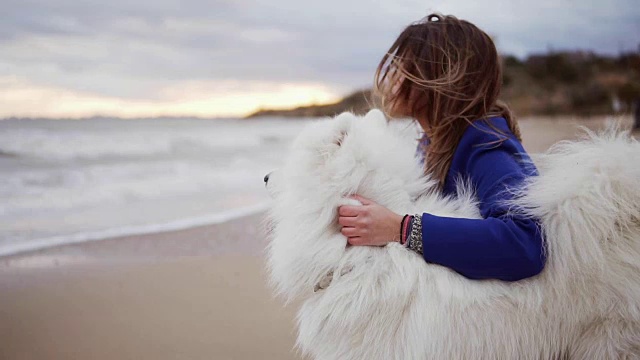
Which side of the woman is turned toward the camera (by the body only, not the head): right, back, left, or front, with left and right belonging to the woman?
left

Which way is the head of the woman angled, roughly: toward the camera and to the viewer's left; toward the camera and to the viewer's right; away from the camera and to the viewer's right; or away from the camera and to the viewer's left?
away from the camera and to the viewer's left
